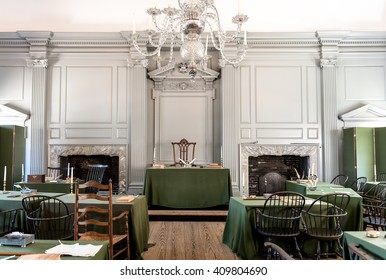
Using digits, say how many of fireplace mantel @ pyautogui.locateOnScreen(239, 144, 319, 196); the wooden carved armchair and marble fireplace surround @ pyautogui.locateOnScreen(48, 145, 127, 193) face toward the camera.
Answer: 3

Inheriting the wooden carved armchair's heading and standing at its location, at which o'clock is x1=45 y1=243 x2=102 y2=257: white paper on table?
The white paper on table is roughly at 12 o'clock from the wooden carved armchair.

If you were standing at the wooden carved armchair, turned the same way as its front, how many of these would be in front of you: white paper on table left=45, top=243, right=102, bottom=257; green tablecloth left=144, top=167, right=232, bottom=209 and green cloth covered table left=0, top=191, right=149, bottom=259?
3

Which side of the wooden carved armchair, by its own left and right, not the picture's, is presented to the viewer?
front

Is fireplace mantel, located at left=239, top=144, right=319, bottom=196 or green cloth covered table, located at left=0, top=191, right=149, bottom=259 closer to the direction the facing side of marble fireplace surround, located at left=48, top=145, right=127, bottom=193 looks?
the green cloth covered table

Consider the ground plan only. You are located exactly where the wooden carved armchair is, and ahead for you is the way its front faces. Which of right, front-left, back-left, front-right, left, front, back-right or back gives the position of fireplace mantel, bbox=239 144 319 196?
left

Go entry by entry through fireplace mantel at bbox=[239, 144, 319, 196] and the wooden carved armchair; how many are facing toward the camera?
2

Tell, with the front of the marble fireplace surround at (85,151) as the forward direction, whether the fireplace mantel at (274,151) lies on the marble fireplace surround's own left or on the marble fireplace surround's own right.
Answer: on the marble fireplace surround's own left

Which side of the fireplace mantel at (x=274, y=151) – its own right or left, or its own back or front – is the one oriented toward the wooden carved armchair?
right

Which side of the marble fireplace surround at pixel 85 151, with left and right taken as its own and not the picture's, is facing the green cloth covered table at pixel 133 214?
front

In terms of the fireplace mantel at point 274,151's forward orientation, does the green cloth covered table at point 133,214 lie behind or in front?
in front

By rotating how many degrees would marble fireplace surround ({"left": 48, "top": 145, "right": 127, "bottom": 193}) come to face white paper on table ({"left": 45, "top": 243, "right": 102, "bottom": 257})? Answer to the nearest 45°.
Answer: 0° — it already faces it

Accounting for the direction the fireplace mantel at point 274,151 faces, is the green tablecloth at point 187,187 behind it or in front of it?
in front

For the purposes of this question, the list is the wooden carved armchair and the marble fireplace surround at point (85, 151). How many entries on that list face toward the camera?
2

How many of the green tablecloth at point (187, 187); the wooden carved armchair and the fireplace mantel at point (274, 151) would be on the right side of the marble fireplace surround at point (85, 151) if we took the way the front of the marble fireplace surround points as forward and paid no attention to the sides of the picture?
0

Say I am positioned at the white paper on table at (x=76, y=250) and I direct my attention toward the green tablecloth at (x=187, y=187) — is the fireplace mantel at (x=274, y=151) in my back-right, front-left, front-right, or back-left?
front-right

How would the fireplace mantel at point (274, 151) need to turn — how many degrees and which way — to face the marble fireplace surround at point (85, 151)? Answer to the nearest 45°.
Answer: approximately 90° to its right

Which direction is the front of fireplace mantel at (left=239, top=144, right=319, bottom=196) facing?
toward the camera

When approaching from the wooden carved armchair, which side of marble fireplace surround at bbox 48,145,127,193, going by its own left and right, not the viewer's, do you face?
left
